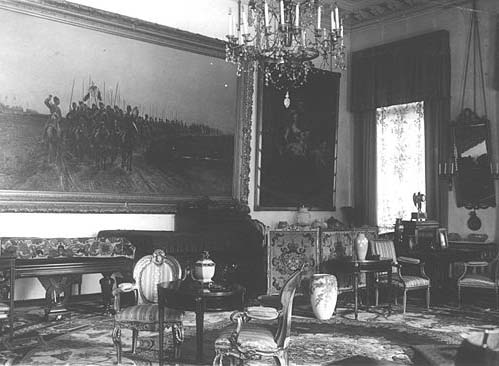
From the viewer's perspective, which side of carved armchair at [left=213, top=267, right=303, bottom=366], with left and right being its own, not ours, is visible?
left

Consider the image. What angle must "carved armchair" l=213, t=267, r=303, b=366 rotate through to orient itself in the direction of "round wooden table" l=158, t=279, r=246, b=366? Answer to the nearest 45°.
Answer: approximately 45° to its right

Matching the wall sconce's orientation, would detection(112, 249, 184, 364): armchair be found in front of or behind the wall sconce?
in front

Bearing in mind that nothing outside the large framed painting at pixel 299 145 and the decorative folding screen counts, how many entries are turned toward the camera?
2

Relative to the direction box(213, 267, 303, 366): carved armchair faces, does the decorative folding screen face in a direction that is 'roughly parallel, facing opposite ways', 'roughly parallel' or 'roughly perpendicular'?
roughly perpendicular

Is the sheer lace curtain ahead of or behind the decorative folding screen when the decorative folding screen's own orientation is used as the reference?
behind

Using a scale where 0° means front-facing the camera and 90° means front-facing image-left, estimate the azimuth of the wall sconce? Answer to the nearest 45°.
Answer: approximately 45°

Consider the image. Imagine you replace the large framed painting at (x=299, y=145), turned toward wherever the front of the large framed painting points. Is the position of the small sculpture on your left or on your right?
on your left

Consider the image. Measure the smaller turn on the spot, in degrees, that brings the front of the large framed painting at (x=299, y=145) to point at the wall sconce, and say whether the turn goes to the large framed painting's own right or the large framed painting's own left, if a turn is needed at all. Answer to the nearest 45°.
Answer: approximately 90° to the large framed painting's own left
